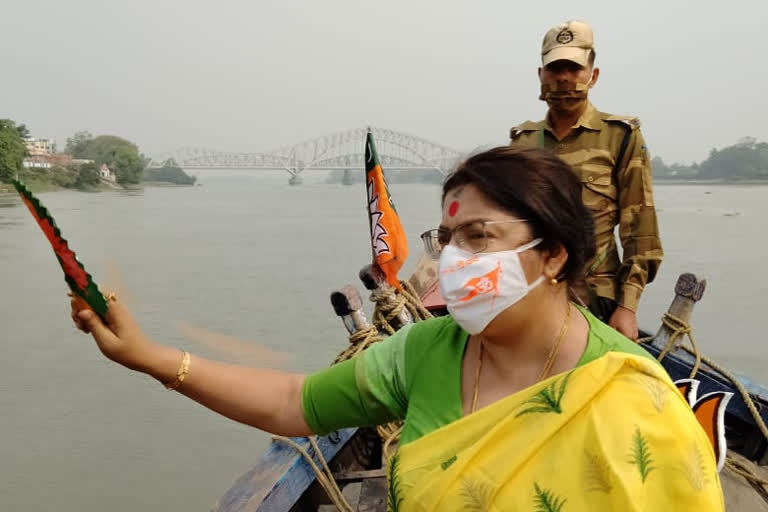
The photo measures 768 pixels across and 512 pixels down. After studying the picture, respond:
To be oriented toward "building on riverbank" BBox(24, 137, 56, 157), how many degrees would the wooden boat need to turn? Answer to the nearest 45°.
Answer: approximately 45° to its left

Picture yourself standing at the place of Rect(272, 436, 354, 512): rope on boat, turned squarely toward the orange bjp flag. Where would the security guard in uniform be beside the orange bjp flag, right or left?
right

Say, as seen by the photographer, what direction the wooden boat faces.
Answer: facing away from the viewer

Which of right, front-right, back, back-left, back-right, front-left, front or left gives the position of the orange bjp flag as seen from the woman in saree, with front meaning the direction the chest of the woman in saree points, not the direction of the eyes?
back-right

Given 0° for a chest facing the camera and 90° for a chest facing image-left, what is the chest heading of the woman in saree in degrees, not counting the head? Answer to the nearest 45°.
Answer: approximately 45°
